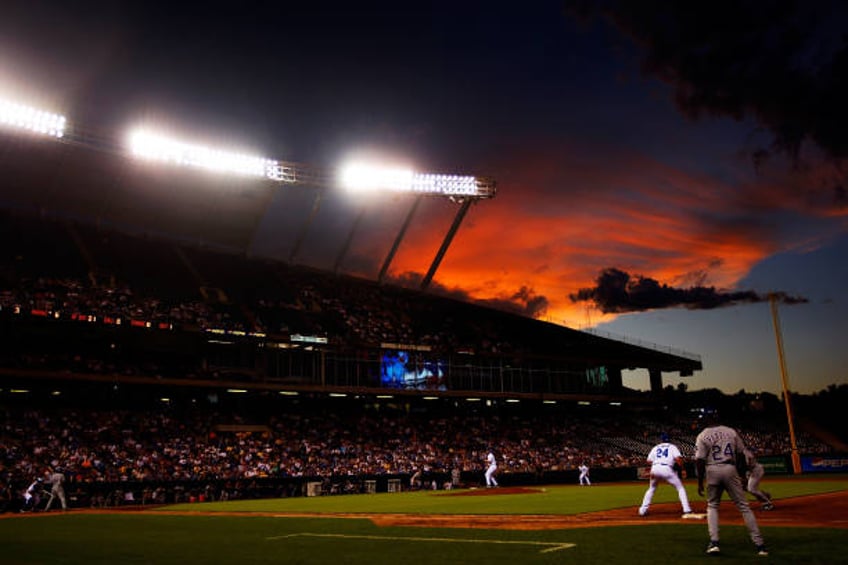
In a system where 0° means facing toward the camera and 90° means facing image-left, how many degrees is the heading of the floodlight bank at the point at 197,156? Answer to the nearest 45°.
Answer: approximately 315°

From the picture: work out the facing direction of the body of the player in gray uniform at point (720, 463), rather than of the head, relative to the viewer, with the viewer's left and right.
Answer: facing away from the viewer

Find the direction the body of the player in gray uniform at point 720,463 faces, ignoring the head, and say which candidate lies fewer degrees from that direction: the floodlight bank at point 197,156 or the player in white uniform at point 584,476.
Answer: the player in white uniform

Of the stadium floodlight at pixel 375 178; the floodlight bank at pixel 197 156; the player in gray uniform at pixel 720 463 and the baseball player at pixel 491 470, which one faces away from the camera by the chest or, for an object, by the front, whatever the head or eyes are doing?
the player in gray uniform

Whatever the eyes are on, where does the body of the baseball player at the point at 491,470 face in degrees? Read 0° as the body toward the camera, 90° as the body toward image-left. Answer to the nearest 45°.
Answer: approximately 90°

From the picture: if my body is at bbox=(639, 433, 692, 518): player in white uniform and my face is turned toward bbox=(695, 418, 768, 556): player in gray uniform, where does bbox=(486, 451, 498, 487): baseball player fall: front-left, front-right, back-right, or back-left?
back-right

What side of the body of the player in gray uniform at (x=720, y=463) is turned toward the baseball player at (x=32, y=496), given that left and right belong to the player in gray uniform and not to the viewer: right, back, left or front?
left

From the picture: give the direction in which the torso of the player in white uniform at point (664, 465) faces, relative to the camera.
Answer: away from the camera

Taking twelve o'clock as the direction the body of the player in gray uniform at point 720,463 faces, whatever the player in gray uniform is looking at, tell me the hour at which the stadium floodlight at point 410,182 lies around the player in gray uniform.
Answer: The stadium floodlight is roughly at 11 o'clock from the player in gray uniform.

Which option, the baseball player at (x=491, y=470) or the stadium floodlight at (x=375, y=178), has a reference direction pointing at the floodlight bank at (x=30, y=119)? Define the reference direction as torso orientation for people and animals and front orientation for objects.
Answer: the baseball player
